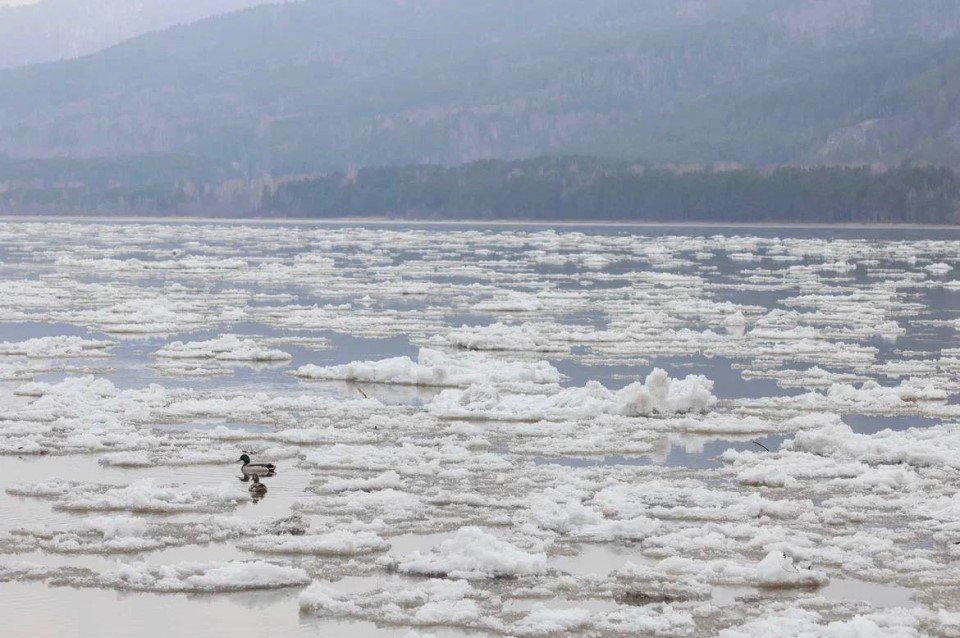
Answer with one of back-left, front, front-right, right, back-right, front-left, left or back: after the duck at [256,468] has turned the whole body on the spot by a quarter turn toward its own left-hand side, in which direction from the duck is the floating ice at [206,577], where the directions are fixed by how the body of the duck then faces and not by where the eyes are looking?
front

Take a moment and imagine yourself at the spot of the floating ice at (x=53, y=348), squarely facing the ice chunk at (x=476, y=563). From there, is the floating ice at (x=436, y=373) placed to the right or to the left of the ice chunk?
left

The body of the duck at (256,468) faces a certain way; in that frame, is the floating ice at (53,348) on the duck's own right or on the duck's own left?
on the duck's own right

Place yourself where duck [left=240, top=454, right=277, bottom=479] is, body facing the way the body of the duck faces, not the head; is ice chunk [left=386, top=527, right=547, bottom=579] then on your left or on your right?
on your left

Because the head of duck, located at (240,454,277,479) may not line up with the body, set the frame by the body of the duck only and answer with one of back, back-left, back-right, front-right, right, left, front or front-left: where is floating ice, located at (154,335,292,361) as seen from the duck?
right

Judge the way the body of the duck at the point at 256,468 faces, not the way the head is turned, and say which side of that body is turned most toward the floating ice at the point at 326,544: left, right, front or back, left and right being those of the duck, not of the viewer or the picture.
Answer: left

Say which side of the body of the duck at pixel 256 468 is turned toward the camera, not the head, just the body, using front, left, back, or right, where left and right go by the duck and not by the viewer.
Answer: left
